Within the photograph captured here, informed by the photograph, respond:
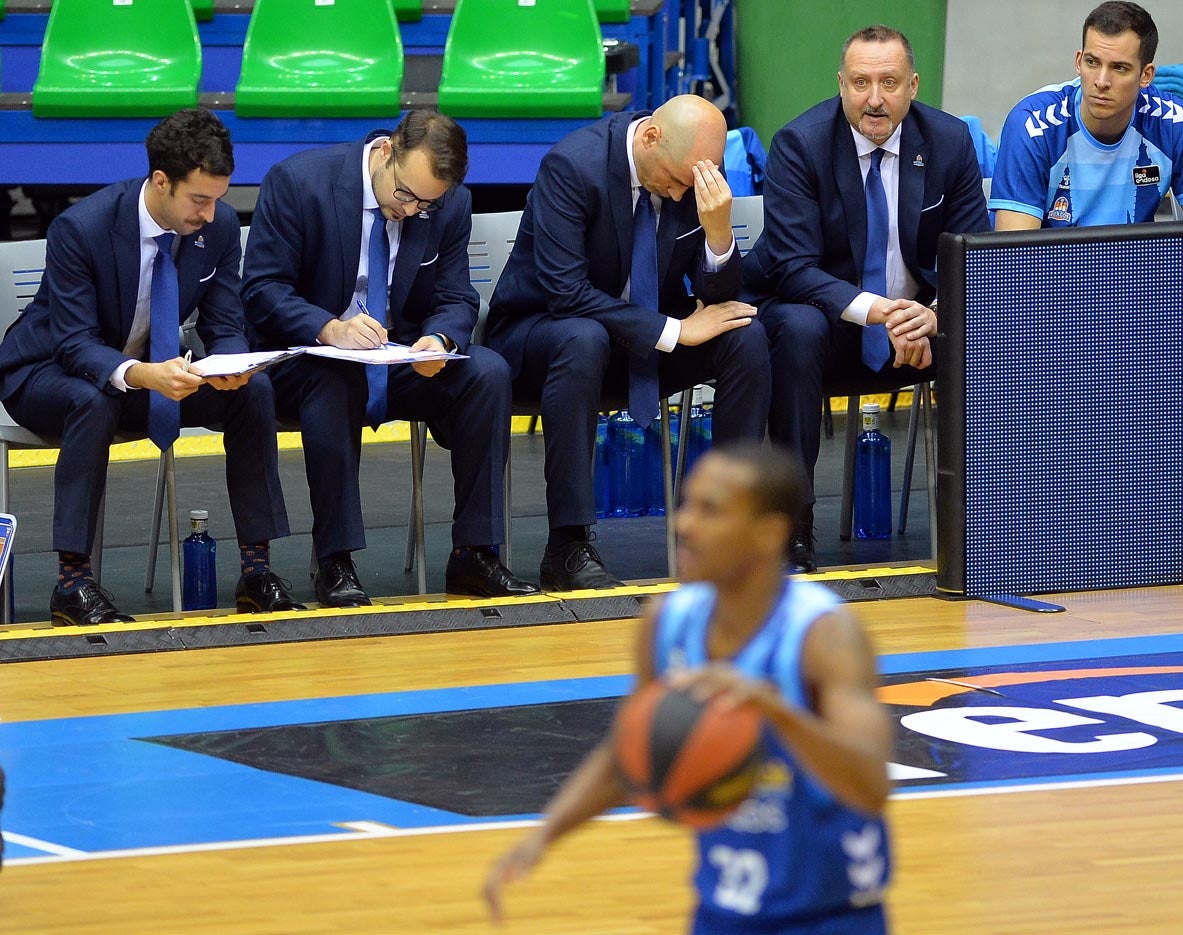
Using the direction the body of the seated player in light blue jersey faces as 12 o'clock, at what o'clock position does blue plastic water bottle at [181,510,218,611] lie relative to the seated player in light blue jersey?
The blue plastic water bottle is roughly at 2 o'clock from the seated player in light blue jersey.

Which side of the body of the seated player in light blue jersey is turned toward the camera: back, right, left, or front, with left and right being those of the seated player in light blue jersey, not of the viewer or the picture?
front

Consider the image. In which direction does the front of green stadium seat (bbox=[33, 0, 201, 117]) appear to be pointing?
toward the camera

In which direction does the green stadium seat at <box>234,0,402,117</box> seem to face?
toward the camera

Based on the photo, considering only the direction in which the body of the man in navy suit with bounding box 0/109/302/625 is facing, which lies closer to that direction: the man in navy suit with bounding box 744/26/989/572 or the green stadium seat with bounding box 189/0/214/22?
the man in navy suit

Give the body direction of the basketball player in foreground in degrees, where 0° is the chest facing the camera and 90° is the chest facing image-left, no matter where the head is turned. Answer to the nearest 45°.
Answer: approximately 45°

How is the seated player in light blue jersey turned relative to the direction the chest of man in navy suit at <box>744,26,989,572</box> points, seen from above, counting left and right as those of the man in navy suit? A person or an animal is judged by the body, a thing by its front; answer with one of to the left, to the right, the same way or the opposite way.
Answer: the same way

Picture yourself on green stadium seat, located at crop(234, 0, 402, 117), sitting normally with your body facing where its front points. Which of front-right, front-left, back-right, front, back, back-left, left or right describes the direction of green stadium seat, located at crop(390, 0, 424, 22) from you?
back-left

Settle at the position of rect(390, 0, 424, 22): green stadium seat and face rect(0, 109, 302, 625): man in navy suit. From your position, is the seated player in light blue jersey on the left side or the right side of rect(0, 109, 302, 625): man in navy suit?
left

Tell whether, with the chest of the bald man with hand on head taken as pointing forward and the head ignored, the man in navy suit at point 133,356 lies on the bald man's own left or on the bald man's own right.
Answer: on the bald man's own right

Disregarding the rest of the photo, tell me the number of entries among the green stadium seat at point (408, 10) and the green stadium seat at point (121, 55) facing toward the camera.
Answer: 2

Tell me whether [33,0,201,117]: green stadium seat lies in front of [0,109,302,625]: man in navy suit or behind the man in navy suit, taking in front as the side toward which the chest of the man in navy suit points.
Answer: behind

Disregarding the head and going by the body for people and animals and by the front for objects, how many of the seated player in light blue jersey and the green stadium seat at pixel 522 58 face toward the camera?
2

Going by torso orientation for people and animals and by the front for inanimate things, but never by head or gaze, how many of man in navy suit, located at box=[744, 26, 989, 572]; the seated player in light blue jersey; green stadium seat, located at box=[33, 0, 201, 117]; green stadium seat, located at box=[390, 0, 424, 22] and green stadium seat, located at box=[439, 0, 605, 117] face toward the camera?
5

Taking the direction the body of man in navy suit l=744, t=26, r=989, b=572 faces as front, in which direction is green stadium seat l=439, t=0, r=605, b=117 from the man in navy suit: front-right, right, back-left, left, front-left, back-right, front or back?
back-right

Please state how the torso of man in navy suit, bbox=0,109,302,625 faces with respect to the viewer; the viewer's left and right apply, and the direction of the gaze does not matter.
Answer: facing the viewer and to the right of the viewer

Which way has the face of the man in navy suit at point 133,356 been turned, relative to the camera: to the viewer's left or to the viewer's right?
to the viewer's right

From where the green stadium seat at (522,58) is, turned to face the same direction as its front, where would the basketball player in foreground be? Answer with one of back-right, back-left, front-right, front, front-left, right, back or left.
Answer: front

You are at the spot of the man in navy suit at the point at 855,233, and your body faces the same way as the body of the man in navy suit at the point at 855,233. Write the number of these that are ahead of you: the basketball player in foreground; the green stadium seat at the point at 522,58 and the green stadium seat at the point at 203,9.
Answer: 1

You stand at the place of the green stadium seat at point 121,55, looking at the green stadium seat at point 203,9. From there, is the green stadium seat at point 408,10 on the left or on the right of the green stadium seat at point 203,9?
right

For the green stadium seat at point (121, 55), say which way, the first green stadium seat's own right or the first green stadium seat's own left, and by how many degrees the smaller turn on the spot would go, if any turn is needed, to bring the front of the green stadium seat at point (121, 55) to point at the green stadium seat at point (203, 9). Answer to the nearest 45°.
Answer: approximately 135° to the first green stadium seat's own left

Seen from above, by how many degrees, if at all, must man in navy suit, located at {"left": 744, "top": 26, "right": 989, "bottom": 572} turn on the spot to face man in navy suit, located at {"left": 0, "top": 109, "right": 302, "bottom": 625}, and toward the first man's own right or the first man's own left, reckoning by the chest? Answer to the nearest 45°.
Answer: approximately 45° to the first man's own right

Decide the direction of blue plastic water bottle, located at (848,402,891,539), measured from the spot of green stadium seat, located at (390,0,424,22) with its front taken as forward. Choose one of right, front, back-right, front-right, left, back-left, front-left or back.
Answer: front-left

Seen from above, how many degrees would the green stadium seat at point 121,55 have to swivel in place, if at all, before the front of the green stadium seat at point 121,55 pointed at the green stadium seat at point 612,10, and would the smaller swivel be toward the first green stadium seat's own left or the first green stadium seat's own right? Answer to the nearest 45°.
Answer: approximately 90° to the first green stadium seat's own left
